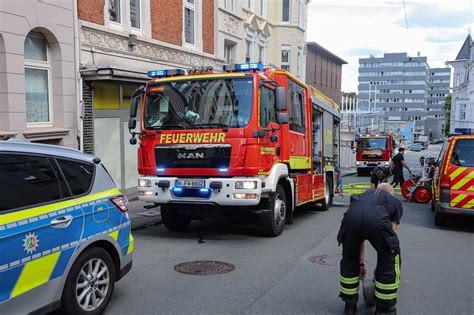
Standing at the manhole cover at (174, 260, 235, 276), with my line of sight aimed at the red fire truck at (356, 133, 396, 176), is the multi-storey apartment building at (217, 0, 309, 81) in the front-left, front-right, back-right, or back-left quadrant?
front-left

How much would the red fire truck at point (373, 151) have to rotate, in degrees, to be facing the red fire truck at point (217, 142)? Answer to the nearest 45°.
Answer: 0° — it already faces it

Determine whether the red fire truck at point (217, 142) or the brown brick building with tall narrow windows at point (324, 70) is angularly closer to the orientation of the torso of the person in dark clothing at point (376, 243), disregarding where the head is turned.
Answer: the brown brick building with tall narrow windows

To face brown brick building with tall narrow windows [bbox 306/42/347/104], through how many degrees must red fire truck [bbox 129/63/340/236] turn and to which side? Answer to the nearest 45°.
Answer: approximately 135° to its right

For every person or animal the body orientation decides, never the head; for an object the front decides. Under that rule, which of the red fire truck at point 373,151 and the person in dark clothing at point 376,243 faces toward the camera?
the red fire truck

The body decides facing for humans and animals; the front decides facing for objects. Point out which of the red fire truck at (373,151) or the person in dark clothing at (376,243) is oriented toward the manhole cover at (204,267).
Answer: the red fire truck

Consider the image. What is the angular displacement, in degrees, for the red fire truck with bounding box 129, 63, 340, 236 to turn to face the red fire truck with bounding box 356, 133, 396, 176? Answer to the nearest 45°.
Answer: approximately 180°

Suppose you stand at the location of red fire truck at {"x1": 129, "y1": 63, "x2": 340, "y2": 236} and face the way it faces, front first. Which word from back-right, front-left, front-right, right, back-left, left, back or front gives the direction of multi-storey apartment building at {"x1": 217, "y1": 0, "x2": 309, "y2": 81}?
back-right

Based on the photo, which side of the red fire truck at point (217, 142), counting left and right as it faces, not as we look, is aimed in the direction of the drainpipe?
right

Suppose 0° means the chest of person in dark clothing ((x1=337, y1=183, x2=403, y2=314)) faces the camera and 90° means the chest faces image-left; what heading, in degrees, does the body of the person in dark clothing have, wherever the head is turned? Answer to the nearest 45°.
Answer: approximately 225°

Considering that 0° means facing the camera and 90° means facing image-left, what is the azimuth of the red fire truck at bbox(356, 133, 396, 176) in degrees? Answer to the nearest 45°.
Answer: approximately 0°
